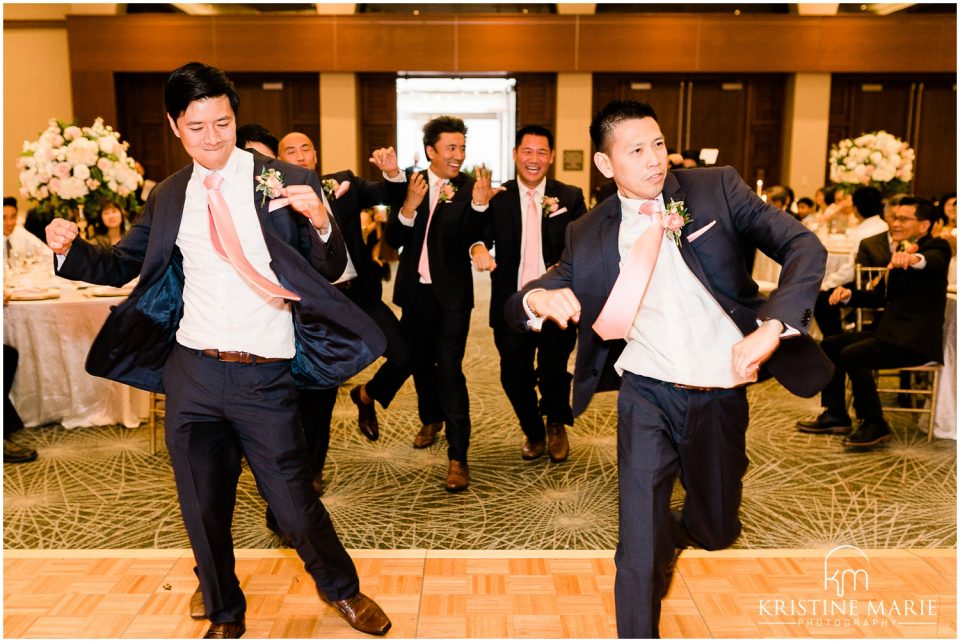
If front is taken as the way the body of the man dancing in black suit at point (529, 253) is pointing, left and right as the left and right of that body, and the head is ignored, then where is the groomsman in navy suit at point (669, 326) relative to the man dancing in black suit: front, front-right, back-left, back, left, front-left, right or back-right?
front

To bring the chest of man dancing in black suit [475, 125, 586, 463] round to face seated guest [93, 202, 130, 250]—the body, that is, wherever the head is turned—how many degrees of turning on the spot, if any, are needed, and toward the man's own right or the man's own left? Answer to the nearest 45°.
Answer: approximately 135° to the man's own right

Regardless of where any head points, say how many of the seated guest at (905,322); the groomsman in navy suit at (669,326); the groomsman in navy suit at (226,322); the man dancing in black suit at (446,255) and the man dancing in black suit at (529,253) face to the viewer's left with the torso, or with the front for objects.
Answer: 1

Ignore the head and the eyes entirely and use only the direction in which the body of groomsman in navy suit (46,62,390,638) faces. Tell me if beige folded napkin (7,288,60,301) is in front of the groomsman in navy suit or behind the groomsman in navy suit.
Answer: behind

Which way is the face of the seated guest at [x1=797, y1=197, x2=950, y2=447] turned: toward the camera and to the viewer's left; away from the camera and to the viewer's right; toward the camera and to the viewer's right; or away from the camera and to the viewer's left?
toward the camera and to the viewer's left

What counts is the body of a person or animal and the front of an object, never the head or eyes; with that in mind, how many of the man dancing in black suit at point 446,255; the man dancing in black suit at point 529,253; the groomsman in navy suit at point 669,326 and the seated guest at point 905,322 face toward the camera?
3

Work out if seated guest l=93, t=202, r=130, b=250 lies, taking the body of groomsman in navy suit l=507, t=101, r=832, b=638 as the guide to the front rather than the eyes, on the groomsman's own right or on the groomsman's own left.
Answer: on the groomsman's own right

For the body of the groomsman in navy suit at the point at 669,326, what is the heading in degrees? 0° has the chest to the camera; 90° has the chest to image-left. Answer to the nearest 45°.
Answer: approximately 0°

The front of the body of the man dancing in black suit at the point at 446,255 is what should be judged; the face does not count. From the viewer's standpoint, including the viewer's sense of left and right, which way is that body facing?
facing the viewer

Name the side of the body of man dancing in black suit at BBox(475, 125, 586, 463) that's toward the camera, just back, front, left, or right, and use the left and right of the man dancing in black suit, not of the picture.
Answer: front

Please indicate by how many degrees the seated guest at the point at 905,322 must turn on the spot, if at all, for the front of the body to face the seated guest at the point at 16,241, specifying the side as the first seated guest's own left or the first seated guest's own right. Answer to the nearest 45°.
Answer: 0° — they already face them

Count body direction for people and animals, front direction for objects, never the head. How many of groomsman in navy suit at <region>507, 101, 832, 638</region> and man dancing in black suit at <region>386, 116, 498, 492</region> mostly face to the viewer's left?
0

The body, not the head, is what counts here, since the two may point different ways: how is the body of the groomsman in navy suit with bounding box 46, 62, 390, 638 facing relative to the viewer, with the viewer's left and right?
facing the viewer

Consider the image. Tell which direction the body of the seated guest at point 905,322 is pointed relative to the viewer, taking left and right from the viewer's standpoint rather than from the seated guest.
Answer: facing to the left of the viewer
